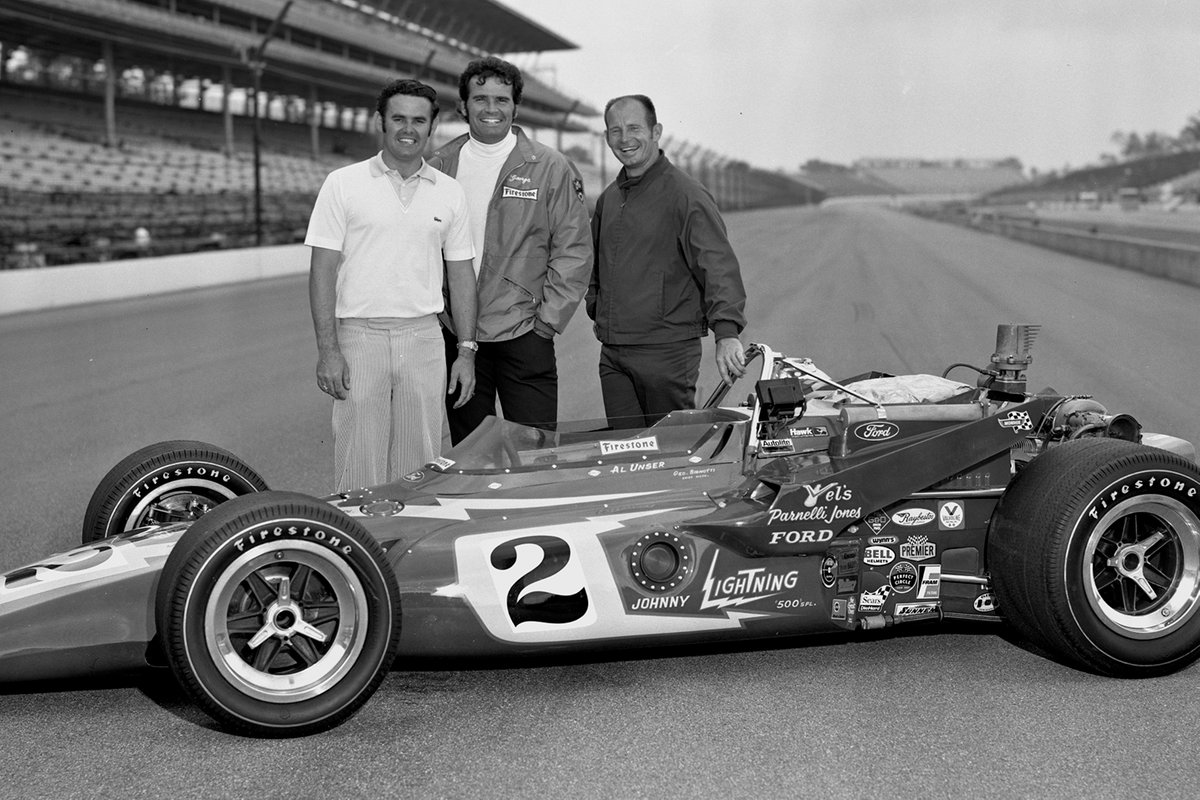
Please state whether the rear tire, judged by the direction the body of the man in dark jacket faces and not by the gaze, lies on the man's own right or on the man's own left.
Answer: on the man's own left

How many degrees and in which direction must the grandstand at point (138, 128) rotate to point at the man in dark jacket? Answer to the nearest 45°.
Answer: approximately 45° to its right

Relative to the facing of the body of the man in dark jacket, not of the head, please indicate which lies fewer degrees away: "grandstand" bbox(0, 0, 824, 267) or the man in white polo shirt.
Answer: the man in white polo shirt

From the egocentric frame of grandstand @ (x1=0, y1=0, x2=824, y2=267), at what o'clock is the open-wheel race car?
The open-wheel race car is roughly at 1 o'clock from the grandstand.

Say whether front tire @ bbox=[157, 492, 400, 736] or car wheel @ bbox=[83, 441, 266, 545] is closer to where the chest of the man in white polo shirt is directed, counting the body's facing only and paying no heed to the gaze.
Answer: the front tire

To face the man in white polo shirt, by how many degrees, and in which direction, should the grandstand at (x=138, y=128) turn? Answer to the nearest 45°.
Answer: approximately 45° to its right

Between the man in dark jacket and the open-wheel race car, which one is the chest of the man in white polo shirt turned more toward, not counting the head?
the open-wheel race car

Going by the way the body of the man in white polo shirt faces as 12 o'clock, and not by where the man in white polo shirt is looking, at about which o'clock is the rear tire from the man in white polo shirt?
The rear tire is roughly at 10 o'clock from the man in white polo shirt.

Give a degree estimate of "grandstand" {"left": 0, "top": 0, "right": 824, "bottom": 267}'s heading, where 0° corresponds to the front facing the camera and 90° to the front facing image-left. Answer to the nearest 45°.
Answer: approximately 315°
